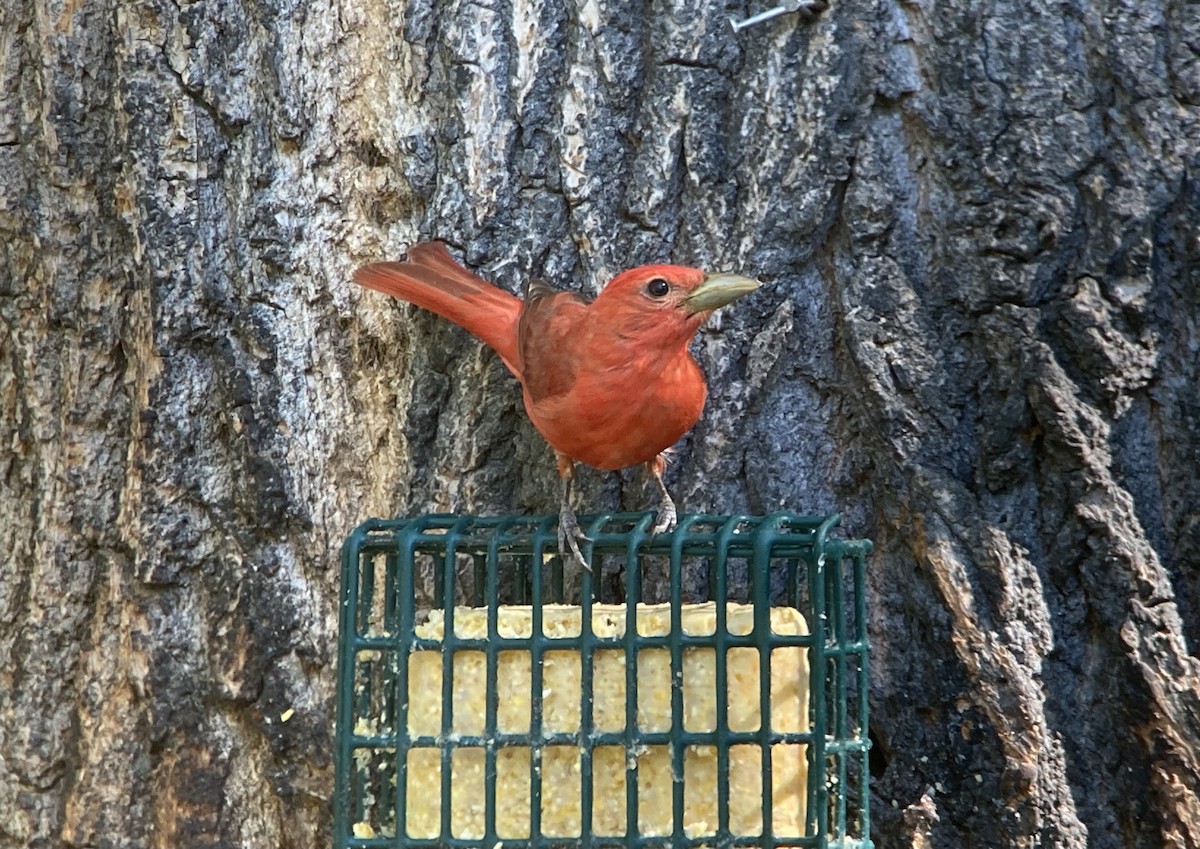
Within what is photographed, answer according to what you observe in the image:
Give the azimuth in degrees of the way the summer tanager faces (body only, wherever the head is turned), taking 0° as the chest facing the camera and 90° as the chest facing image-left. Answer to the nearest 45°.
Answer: approximately 315°
